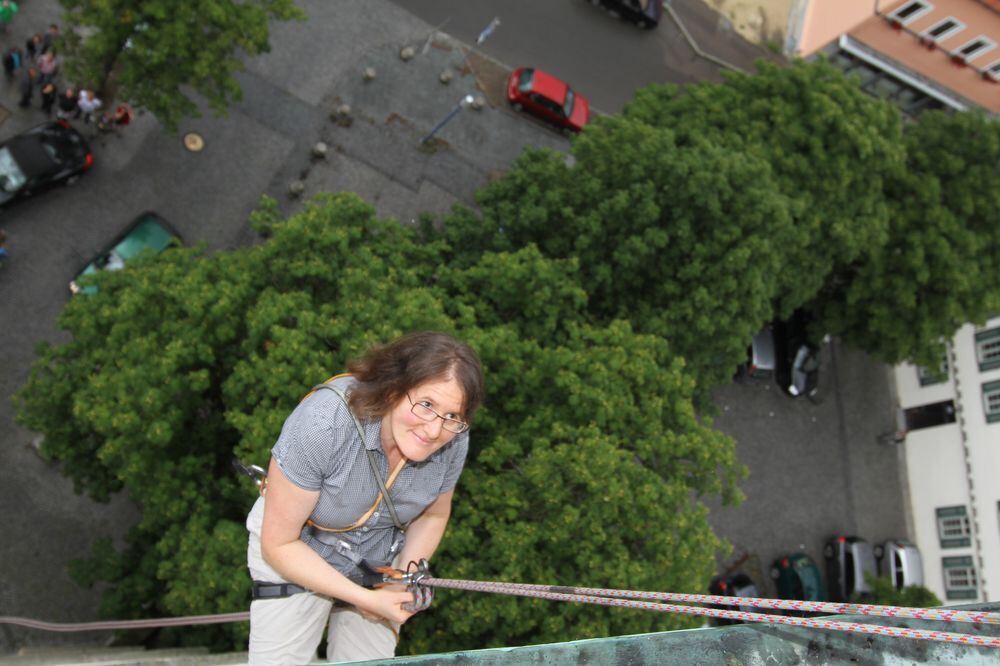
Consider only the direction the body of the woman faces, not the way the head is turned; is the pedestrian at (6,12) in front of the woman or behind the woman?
behind

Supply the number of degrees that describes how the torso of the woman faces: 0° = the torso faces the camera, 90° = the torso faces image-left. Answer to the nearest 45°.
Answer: approximately 315°

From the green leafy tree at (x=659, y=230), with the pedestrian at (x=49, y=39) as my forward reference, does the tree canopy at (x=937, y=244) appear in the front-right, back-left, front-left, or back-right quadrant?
back-right

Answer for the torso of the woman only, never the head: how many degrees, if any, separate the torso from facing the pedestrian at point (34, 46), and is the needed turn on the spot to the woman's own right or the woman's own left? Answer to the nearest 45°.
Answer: approximately 180°

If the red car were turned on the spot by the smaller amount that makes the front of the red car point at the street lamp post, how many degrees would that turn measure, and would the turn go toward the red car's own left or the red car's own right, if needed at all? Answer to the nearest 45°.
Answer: approximately 135° to the red car's own right

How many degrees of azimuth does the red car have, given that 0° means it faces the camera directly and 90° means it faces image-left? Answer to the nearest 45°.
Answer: approximately 315°

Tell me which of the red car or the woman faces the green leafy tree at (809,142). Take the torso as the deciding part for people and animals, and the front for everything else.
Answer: the red car

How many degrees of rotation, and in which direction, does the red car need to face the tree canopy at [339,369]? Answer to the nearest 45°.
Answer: approximately 45° to its right

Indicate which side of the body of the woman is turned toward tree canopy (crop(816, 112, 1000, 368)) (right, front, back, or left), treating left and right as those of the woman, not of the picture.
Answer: left

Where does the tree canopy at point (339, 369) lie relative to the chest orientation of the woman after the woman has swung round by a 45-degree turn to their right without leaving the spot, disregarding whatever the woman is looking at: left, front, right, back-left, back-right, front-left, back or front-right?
back
